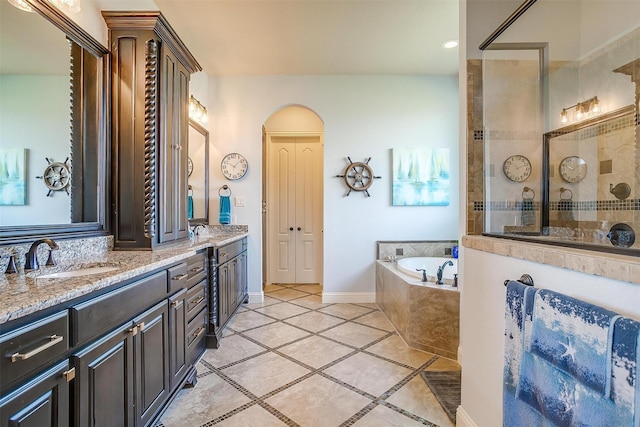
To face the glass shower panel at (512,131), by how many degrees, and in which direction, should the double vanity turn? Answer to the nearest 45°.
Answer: approximately 45° to its left

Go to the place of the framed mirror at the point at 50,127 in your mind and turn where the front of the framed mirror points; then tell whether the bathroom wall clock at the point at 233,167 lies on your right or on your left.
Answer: on your left

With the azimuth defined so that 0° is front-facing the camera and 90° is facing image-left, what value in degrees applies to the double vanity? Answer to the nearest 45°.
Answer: approximately 315°

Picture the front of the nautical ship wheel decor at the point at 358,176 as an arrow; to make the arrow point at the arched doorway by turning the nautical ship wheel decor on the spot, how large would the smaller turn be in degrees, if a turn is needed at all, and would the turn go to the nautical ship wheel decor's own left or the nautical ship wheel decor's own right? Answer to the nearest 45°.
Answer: approximately 135° to the nautical ship wheel decor's own right
